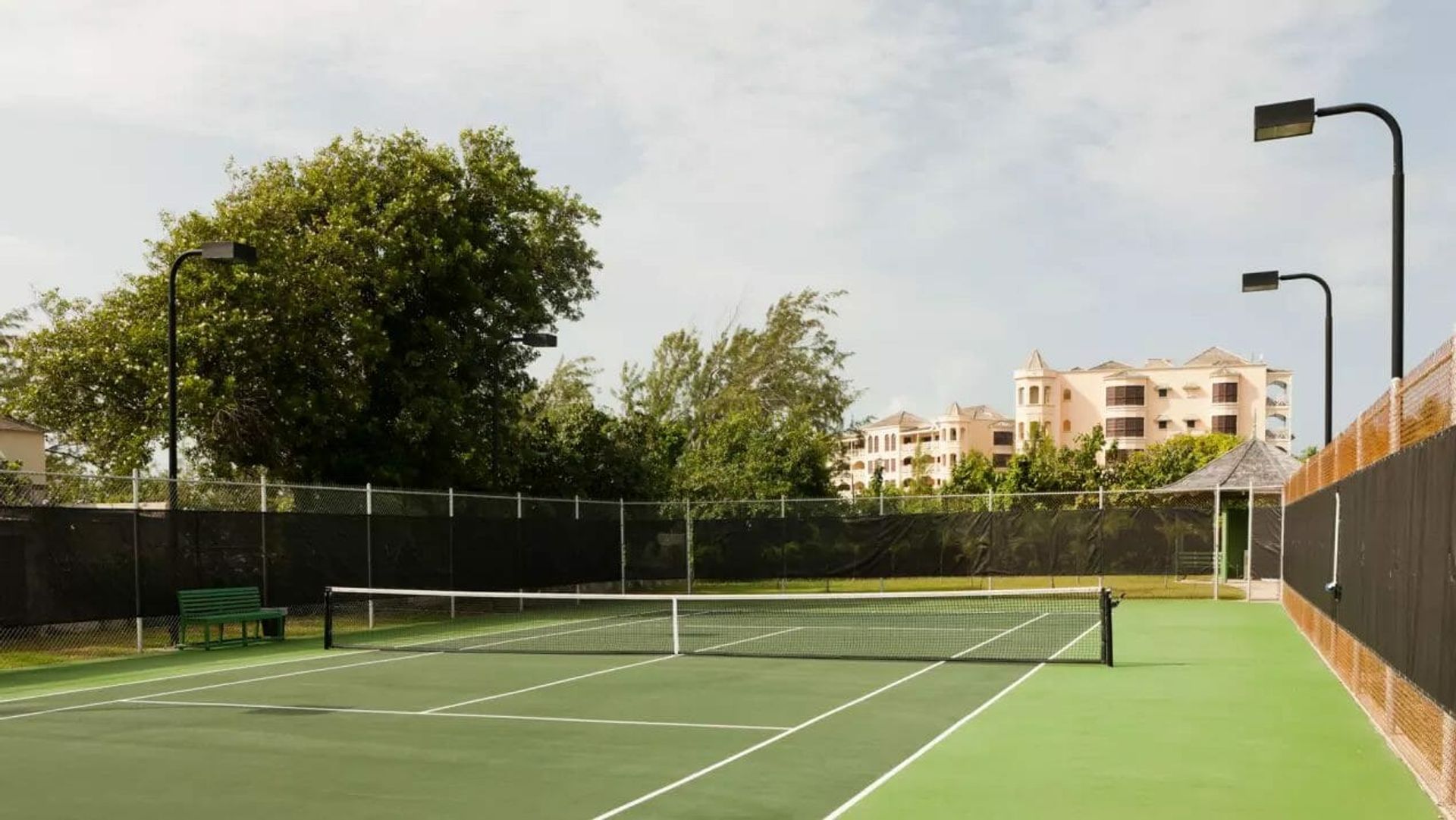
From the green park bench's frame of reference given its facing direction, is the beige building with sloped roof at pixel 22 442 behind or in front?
behind

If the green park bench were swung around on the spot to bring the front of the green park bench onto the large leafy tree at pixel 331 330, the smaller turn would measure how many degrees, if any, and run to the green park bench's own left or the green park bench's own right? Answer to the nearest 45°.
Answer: approximately 135° to the green park bench's own left

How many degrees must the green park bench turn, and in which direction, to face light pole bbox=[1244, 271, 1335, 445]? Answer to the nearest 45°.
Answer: approximately 45° to its left

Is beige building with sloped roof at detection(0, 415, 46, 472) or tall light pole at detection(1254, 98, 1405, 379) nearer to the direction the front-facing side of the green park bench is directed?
the tall light pole

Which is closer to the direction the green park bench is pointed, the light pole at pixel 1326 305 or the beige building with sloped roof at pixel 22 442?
the light pole

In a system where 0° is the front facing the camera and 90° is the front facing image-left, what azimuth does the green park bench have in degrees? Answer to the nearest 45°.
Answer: approximately 315°

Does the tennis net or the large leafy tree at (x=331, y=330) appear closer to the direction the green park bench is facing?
the tennis net
